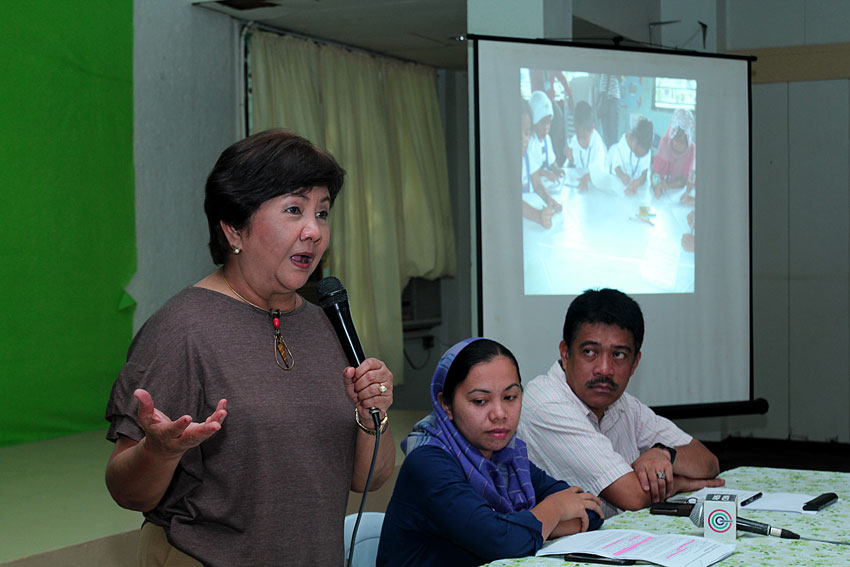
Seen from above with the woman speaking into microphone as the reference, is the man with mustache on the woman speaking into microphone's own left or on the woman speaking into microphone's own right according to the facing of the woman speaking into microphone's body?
on the woman speaking into microphone's own left

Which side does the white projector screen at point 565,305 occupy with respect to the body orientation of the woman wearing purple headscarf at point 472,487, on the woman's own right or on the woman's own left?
on the woman's own left

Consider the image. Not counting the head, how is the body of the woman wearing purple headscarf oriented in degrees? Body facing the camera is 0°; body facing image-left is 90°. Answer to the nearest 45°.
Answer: approximately 315°

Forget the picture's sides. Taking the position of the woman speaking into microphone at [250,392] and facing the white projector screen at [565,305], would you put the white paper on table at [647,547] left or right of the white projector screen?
right

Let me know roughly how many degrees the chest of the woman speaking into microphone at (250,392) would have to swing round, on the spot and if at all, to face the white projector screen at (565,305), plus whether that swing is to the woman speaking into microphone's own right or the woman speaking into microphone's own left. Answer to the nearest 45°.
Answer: approximately 90° to the woman speaking into microphone's own left
